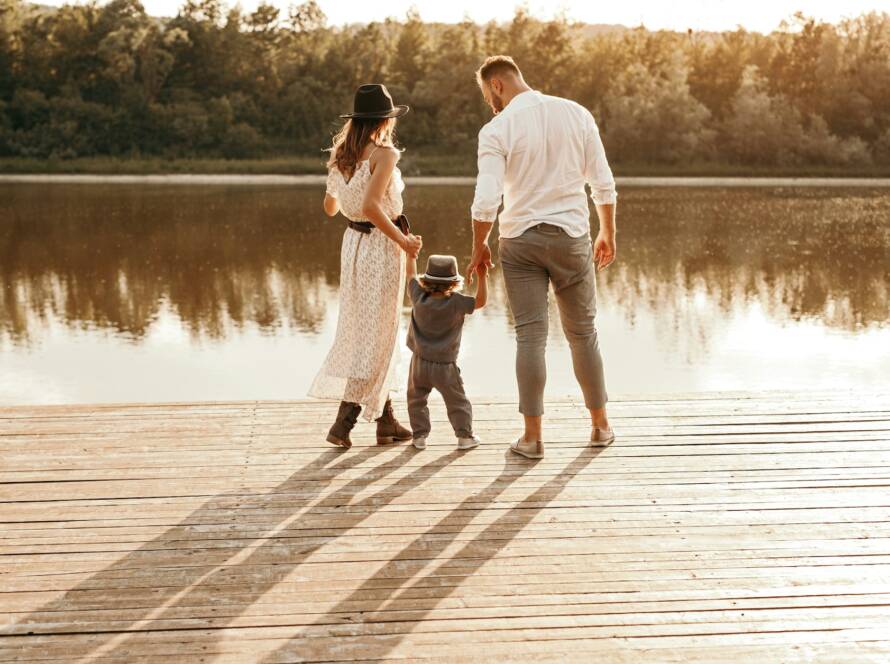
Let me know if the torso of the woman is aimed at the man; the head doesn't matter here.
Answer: no

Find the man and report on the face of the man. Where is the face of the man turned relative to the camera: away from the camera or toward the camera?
away from the camera

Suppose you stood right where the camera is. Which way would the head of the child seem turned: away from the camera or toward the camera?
away from the camera

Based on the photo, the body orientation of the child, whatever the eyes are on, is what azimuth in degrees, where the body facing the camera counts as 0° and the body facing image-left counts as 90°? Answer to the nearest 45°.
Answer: approximately 180°

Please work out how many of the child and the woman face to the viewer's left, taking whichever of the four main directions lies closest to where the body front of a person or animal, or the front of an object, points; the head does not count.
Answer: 0

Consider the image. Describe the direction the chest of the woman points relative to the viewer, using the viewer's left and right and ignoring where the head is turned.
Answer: facing away from the viewer and to the right of the viewer
